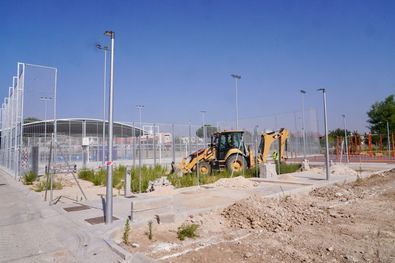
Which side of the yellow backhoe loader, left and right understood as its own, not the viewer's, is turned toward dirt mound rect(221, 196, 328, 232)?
left

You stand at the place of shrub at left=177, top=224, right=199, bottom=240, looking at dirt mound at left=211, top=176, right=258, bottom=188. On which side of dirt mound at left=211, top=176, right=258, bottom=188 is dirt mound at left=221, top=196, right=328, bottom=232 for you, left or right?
right

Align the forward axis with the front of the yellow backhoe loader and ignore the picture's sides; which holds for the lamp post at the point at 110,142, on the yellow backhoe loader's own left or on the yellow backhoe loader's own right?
on the yellow backhoe loader's own left

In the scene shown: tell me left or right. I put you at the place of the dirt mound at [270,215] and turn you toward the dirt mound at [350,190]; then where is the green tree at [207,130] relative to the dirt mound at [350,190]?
left

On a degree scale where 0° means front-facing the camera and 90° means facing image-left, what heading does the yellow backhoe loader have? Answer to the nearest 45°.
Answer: approximately 90°

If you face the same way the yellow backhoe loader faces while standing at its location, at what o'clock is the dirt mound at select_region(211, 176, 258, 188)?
The dirt mound is roughly at 9 o'clock from the yellow backhoe loader.

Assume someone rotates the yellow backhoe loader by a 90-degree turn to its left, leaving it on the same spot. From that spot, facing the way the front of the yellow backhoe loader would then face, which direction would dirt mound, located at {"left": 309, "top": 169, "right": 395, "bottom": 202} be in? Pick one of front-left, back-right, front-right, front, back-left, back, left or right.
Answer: front-left

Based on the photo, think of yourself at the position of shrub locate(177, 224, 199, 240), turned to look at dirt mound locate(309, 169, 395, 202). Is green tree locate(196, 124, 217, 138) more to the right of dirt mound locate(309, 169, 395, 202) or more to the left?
left

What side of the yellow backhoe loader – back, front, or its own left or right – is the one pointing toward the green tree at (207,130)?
right

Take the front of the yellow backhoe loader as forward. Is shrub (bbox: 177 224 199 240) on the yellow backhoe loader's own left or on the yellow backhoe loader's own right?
on the yellow backhoe loader's own left

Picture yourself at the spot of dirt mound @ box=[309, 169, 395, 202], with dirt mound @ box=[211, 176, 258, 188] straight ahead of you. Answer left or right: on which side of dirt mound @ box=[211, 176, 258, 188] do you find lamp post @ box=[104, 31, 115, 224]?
left
